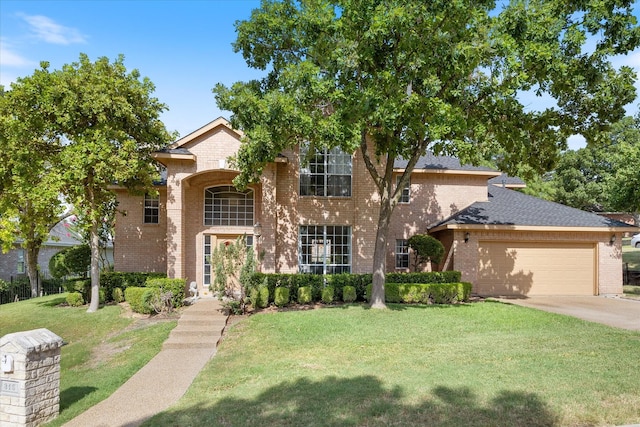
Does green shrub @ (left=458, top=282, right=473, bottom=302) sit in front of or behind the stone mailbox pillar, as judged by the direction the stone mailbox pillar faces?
behind

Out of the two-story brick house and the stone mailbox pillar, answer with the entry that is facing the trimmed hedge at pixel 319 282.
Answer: the two-story brick house

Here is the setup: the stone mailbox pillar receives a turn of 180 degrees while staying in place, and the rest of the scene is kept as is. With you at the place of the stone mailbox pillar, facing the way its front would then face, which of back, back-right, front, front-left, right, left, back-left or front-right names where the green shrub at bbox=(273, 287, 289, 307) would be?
front

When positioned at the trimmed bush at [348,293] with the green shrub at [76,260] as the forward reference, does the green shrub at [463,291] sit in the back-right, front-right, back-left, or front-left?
back-right

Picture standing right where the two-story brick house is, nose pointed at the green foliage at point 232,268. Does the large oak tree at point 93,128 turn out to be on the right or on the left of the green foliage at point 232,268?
right

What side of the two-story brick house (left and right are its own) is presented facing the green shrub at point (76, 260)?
right

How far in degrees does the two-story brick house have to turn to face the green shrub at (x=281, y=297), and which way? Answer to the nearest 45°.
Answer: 0° — it already faces it

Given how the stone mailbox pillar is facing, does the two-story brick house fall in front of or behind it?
behind

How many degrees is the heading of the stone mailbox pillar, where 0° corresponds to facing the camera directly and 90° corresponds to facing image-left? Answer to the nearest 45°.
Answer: approximately 45°

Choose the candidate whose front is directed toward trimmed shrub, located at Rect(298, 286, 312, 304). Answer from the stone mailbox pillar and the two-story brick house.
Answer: the two-story brick house
